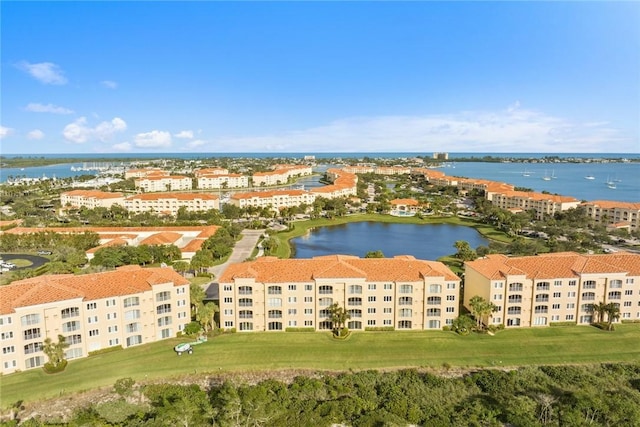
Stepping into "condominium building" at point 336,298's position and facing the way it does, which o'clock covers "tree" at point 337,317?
The tree is roughly at 12 o'clock from the condominium building.

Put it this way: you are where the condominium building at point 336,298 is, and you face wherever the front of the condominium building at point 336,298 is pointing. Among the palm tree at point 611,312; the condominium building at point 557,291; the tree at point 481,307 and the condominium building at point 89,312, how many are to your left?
3

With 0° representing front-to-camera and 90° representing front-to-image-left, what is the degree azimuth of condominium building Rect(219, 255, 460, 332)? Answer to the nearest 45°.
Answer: approximately 0°

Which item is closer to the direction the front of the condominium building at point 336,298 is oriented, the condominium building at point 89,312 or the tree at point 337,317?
the tree

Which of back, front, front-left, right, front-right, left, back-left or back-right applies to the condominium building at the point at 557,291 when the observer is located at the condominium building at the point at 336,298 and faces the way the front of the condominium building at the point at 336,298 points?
left

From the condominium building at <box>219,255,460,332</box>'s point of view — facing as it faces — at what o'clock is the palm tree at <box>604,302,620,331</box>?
The palm tree is roughly at 9 o'clock from the condominium building.

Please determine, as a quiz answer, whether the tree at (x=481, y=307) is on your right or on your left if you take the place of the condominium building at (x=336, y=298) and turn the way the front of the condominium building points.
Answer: on your left
